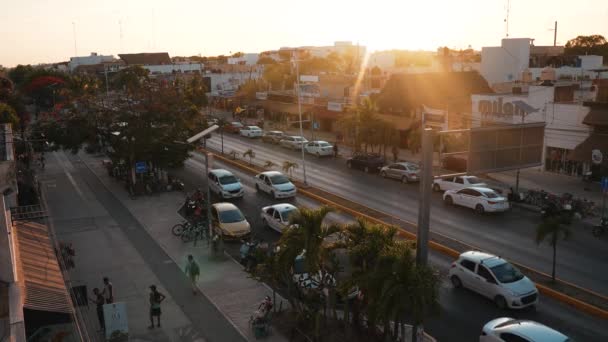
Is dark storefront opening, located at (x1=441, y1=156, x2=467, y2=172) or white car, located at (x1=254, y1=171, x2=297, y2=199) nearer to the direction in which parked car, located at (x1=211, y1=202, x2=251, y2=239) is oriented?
the dark storefront opening

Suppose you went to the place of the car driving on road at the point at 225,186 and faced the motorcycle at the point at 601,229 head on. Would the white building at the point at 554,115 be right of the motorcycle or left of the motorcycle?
left

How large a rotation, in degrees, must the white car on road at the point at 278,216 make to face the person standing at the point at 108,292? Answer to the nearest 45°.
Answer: approximately 90° to its right

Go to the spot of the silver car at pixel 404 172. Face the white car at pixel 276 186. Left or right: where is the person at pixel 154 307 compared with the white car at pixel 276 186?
left

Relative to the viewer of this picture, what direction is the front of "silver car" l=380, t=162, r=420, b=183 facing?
facing away from the viewer and to the left of the viewer

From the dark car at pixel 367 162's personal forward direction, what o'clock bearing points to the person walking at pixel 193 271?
The person walking is roughly at 8 o'clock from the dark car.

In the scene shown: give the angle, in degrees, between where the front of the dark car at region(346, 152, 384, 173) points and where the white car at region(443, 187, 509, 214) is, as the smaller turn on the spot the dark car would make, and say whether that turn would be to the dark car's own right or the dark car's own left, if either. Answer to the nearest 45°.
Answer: approximately 180°

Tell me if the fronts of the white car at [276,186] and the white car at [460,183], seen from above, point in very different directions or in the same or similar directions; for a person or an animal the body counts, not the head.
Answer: very different directions

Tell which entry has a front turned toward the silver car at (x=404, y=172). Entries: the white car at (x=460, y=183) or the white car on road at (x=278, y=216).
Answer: the white car at (x=460, y=183)

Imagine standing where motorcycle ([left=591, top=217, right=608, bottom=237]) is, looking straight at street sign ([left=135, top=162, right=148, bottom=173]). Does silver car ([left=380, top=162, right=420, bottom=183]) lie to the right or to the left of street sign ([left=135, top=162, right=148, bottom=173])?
right

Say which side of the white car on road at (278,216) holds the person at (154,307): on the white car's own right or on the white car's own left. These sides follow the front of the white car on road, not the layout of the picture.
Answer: on the white car's own right

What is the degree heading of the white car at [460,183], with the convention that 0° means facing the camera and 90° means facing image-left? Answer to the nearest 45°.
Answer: approximately 135°
